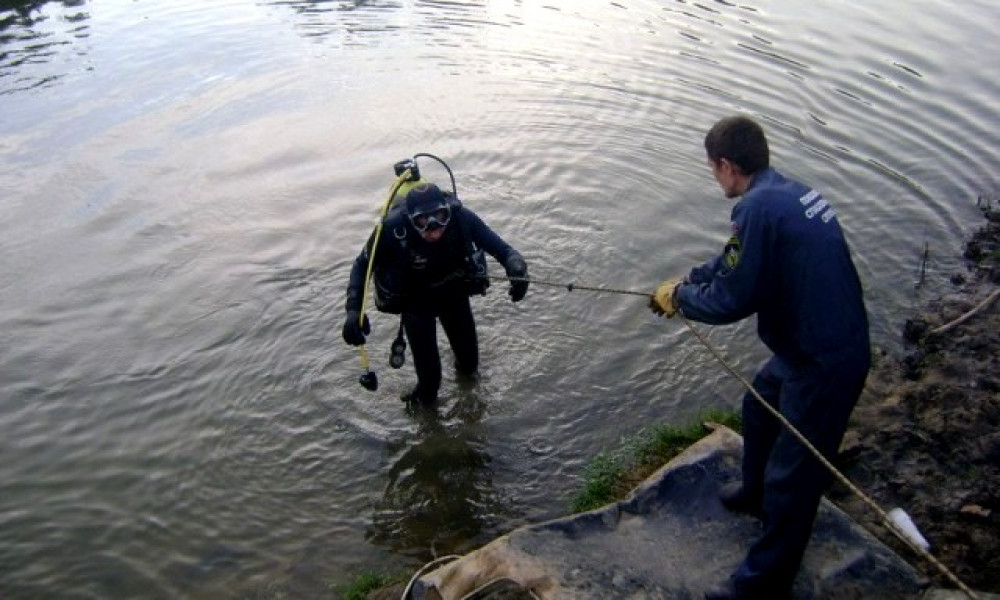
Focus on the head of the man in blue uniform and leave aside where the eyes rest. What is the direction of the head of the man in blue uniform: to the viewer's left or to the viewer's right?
to the viewer's left

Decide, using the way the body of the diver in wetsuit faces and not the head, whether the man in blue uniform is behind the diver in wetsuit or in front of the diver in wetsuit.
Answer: in front

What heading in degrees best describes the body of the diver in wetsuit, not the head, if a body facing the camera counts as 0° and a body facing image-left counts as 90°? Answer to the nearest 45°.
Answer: approximately 0°
